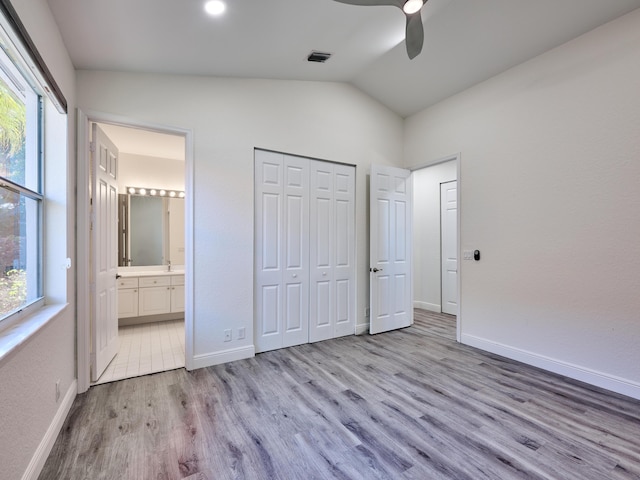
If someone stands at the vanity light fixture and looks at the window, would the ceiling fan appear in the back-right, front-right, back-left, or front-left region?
front-left

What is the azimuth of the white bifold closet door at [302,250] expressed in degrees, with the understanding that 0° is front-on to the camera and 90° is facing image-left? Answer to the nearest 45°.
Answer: approximately 315°

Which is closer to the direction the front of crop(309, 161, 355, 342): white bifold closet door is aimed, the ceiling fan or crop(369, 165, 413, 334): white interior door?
the ceiling fan

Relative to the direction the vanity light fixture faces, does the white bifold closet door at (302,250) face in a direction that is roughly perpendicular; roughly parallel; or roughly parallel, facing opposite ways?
roughly parallel

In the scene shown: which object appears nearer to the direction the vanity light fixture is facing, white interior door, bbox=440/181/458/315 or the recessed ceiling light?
the recessed ceiling light

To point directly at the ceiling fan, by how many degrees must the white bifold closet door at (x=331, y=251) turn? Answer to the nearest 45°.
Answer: approximately 45° to its right

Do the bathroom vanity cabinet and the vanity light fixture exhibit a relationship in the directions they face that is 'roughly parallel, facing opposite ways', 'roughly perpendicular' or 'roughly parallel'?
roughly parallel

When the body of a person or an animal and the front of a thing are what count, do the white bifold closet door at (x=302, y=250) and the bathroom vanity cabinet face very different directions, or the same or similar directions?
same or similar directions

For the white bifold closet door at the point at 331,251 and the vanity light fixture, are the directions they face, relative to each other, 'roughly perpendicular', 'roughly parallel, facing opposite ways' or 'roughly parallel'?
roughly parallel

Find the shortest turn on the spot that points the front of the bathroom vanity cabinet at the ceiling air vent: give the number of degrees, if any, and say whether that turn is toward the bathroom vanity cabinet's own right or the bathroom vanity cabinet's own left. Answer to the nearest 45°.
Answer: approximately 45° to the bathroom vanity cabinet's own left

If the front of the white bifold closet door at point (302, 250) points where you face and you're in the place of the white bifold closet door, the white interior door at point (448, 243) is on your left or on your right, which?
on your left

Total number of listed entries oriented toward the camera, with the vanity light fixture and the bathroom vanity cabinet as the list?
2

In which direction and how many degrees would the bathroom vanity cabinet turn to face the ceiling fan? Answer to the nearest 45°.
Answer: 0° — it already faces it

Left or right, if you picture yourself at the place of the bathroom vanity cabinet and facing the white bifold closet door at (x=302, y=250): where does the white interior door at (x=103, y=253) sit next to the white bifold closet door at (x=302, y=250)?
right

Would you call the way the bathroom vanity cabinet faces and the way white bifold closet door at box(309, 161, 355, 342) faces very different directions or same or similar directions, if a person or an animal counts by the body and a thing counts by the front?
same or similar directions

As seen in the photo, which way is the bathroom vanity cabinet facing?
toward the camera
